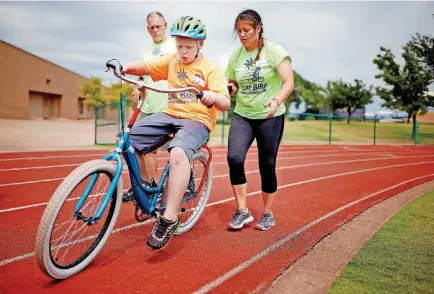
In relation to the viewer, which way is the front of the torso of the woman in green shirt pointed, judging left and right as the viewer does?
facing the viewer and to the left of the viewer

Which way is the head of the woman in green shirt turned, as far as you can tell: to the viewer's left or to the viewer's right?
to the viewer's left

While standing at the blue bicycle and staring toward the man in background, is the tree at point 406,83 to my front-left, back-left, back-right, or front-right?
front-right

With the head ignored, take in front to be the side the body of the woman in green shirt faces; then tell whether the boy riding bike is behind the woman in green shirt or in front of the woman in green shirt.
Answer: in front

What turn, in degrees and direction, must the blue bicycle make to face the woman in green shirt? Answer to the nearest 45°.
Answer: approximately 180°

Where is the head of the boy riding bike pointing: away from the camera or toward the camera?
toward the camera

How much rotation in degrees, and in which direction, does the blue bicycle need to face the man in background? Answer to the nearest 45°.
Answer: approximately 135° to its right

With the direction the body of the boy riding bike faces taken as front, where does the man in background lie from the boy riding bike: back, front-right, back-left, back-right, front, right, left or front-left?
back-right

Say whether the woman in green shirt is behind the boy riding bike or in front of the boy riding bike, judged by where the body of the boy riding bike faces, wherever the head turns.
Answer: behind

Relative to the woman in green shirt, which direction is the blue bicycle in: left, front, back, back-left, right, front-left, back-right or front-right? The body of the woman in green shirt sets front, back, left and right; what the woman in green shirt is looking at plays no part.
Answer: front

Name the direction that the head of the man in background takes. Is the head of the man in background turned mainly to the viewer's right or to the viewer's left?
to the viewer's left

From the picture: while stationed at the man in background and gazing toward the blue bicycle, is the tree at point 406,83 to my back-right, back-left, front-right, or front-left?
back-left

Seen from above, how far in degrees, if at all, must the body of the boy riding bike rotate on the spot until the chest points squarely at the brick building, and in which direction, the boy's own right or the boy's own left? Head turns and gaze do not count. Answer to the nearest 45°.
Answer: approximately 135° to the boy's own right
